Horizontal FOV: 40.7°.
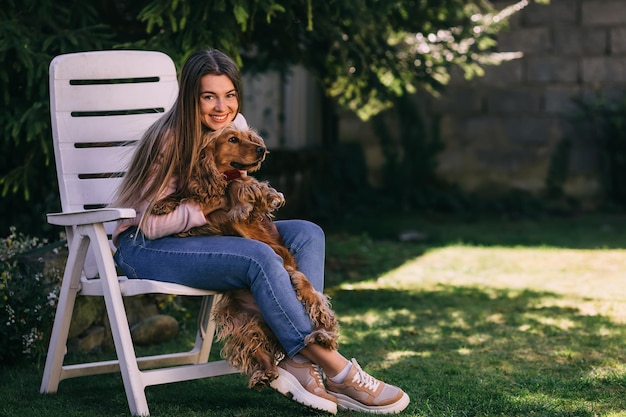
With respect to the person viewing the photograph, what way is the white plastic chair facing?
facing the viewer and to the right of the viewer

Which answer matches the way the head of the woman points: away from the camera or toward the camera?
toward the camera
